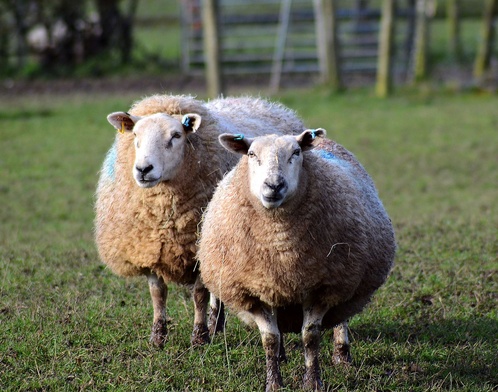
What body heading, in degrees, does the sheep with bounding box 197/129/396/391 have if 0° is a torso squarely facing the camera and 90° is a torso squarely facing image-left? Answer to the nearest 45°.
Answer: approximately 0°

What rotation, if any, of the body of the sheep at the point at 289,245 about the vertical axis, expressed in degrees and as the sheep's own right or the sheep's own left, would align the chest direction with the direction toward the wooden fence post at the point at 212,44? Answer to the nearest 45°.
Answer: approximately 180°

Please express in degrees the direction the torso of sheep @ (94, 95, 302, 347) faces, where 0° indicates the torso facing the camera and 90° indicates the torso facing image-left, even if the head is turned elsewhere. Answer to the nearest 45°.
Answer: approximately 45°

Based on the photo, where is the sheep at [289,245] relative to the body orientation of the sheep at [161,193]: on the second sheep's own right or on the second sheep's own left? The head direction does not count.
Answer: on the second sheep's own left

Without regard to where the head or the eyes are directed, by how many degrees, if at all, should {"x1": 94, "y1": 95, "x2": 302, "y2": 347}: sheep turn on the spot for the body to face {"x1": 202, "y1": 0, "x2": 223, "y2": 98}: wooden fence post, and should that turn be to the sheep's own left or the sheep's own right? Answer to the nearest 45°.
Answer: approximately 135° to the sheep's own right

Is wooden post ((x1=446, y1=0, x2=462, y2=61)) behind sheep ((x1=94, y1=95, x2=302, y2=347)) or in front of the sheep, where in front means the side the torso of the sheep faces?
behind

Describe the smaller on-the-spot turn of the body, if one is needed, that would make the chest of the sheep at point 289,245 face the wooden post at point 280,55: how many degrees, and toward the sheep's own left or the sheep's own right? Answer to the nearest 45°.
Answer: approximately 180°

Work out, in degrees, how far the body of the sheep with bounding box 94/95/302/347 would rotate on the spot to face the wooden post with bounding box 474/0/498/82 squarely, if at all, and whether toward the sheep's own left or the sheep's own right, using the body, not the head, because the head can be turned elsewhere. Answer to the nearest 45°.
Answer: approximately 180°
